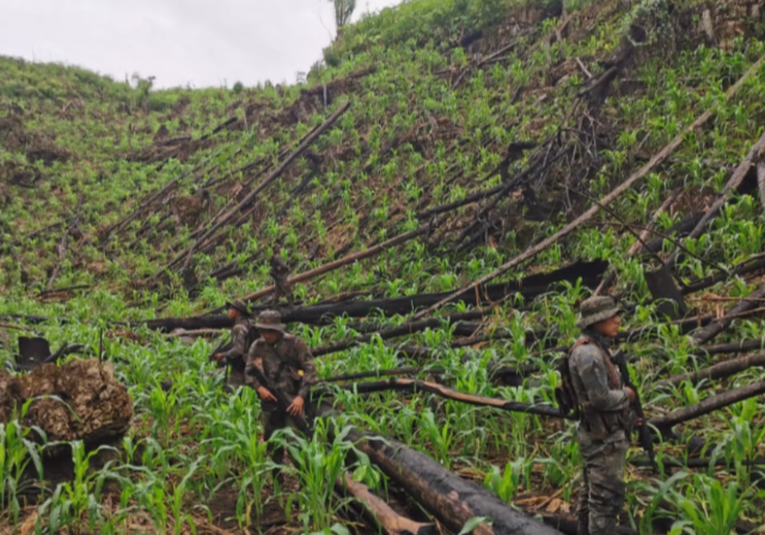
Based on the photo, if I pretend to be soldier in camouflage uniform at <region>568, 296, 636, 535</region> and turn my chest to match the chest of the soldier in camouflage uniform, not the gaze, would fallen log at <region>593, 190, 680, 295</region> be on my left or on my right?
on my left

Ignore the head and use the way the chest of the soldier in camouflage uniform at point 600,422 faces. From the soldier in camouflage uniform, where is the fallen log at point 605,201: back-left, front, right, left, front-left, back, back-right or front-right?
left

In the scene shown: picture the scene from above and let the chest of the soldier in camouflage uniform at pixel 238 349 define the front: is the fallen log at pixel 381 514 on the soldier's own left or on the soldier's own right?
on the soldier's own left

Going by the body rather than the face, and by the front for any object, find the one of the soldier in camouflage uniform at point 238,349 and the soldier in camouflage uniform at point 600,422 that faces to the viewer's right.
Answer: the soldier in camouflage uniform at point 600,422

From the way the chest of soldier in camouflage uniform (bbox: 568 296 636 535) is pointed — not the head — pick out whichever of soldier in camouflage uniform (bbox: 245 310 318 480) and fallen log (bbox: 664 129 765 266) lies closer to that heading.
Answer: the fallen log

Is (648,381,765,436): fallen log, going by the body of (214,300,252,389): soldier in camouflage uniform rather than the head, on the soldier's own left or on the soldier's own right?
on the soldier's own left

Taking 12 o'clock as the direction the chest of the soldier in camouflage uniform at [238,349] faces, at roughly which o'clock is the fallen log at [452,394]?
The fallen log is roughly at 8 o'clock from the soldier in camouflage uniform.

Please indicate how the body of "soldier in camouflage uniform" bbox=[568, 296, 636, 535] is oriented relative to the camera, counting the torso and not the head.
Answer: to the viewer's right

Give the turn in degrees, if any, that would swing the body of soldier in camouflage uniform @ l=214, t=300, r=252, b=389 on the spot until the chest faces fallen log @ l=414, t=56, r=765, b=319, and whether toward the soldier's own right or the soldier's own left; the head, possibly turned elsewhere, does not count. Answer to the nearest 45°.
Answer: approximately 180°

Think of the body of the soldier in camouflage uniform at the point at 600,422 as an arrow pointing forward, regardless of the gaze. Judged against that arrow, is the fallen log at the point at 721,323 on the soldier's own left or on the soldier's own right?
on the soldier's own left

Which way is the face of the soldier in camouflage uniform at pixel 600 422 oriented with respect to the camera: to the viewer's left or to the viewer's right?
to the viewer's right

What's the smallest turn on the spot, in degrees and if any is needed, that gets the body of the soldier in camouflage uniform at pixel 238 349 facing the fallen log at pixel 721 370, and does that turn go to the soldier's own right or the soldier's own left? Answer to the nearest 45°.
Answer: approximately 135° to the soldier's own left
